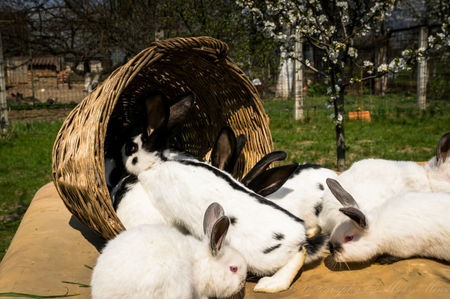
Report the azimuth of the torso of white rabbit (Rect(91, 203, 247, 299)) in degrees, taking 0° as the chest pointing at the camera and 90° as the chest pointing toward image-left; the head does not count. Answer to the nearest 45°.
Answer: approximately 270°

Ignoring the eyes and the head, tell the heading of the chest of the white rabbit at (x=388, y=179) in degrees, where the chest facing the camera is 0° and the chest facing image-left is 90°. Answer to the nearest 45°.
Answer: approximately 270°

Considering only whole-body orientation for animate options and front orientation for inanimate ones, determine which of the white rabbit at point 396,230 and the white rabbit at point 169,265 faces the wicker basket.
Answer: the white rabbit at point 396,230

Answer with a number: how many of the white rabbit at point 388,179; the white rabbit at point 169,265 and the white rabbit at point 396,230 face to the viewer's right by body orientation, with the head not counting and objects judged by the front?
2

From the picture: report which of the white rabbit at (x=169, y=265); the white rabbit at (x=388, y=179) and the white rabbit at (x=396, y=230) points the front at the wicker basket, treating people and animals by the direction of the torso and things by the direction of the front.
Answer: the white rabbit at (x=396, y=230)

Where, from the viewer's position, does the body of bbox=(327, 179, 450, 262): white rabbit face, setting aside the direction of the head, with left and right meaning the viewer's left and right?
facing to the left of the viewer

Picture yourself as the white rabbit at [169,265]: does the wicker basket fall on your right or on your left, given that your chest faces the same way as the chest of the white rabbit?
on your left

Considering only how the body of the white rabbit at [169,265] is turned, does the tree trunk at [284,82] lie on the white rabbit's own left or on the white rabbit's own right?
on the white rabbit's own left

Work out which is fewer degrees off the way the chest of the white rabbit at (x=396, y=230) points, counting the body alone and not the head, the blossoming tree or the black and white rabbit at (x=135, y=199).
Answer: the black and white rabbit

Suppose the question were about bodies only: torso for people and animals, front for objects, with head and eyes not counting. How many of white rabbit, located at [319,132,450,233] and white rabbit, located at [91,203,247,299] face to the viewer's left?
0
